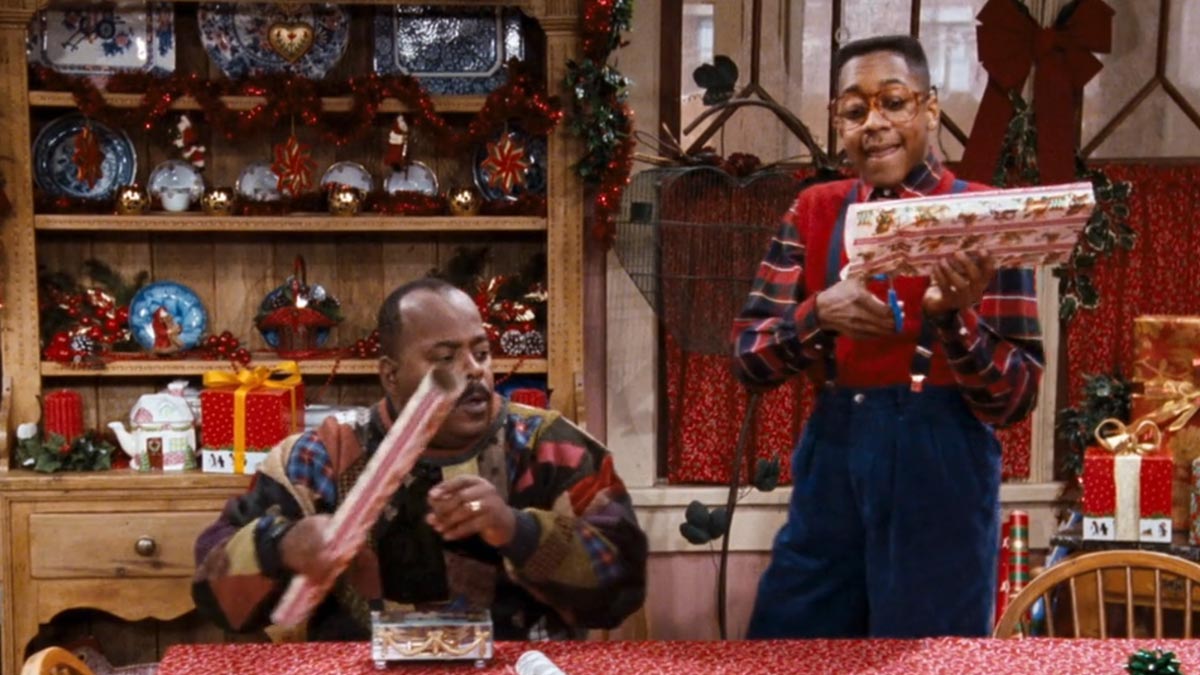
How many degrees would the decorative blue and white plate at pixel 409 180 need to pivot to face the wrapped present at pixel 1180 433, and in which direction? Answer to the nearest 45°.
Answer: approximately 45° to its left

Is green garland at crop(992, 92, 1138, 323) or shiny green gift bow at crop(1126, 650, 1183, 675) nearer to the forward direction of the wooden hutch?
the shiny green gift bow

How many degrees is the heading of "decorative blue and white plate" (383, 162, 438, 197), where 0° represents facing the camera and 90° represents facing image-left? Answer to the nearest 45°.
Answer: approximately 0°

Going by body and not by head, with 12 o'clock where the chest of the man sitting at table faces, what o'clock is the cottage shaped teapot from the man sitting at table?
The cottage shaped teapot is roughly at 5 o'clock from the man sitting at table.

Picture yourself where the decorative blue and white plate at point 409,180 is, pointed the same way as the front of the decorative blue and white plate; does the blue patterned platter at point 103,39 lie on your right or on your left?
on your right

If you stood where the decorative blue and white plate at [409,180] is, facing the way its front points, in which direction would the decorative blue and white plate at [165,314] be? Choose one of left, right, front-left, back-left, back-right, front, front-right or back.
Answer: right

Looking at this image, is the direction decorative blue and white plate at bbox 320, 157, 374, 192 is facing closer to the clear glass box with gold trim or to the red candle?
the clear glass box with gold trim

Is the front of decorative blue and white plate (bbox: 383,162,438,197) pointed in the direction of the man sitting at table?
yes

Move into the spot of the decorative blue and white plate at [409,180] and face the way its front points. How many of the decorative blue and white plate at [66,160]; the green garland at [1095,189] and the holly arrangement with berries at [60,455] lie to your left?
1

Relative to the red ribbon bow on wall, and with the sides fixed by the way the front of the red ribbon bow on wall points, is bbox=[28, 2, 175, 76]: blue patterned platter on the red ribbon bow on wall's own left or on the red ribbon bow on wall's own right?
on the red ribbon bow on wall's own right

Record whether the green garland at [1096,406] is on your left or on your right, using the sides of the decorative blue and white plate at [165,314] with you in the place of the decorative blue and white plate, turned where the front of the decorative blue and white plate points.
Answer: on your left
